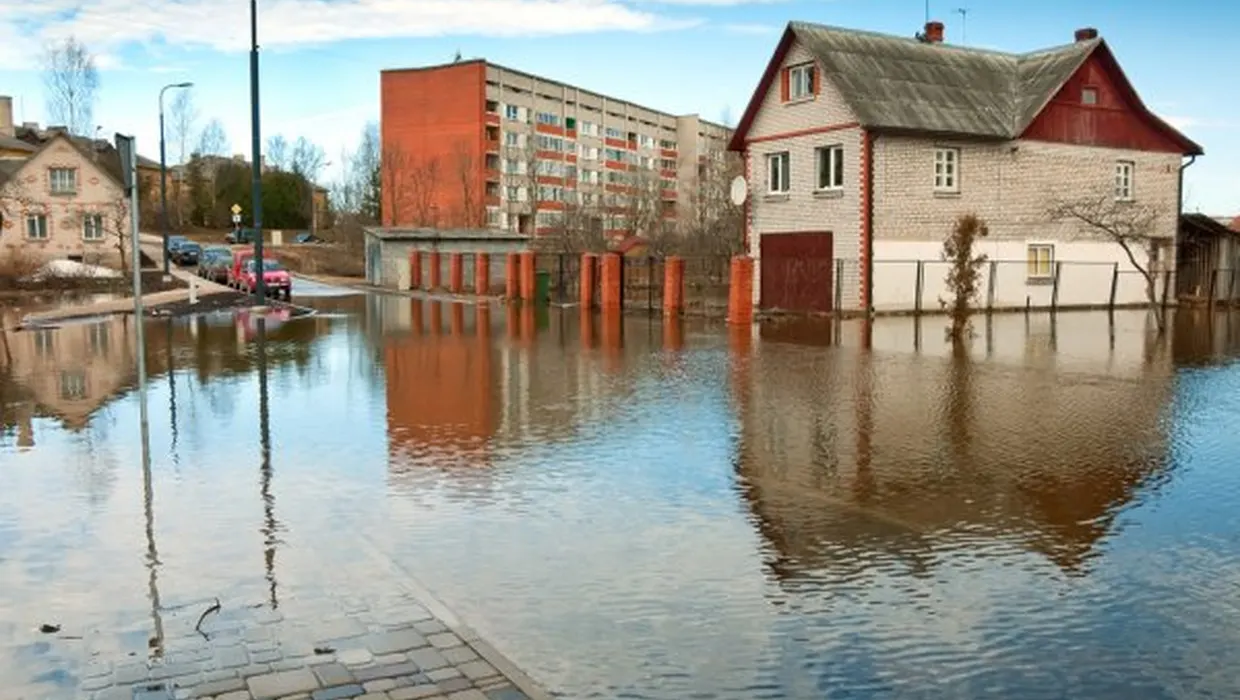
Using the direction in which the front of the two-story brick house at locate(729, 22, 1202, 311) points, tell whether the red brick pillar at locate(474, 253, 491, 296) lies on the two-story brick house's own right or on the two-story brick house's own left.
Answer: on the two-story brick house's own right

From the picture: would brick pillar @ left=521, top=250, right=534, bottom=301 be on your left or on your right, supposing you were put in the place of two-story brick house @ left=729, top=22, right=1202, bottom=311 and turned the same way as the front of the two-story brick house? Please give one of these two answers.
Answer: on your right

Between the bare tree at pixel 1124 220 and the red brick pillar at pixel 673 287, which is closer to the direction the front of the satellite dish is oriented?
the red brick pillar

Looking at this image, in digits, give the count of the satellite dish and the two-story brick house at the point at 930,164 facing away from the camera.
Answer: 0

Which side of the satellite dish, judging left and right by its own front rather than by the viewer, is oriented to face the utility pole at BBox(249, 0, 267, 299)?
front

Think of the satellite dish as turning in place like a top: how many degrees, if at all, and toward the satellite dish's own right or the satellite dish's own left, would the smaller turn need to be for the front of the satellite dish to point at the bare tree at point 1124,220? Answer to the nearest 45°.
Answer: approximately 135° to the satellite dish's own left

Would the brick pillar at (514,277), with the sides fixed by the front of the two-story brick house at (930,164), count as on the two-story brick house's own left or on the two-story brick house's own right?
on the two-story brick house's own right

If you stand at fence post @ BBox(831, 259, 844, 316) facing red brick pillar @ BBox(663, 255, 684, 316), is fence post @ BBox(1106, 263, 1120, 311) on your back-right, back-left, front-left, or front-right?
back-right

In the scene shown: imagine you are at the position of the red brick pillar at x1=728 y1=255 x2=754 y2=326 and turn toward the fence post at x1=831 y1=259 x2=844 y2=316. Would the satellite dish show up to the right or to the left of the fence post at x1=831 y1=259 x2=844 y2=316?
left

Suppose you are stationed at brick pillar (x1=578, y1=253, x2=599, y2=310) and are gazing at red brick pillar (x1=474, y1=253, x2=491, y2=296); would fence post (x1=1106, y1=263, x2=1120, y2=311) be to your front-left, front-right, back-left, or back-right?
back-right

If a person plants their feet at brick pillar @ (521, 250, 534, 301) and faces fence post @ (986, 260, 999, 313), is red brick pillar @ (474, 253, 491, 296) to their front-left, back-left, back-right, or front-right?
back-left
